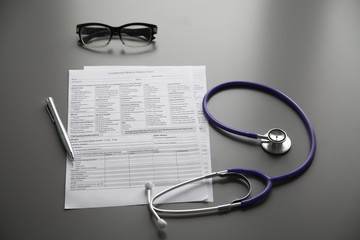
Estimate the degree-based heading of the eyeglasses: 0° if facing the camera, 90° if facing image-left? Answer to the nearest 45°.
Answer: approximately 0°
